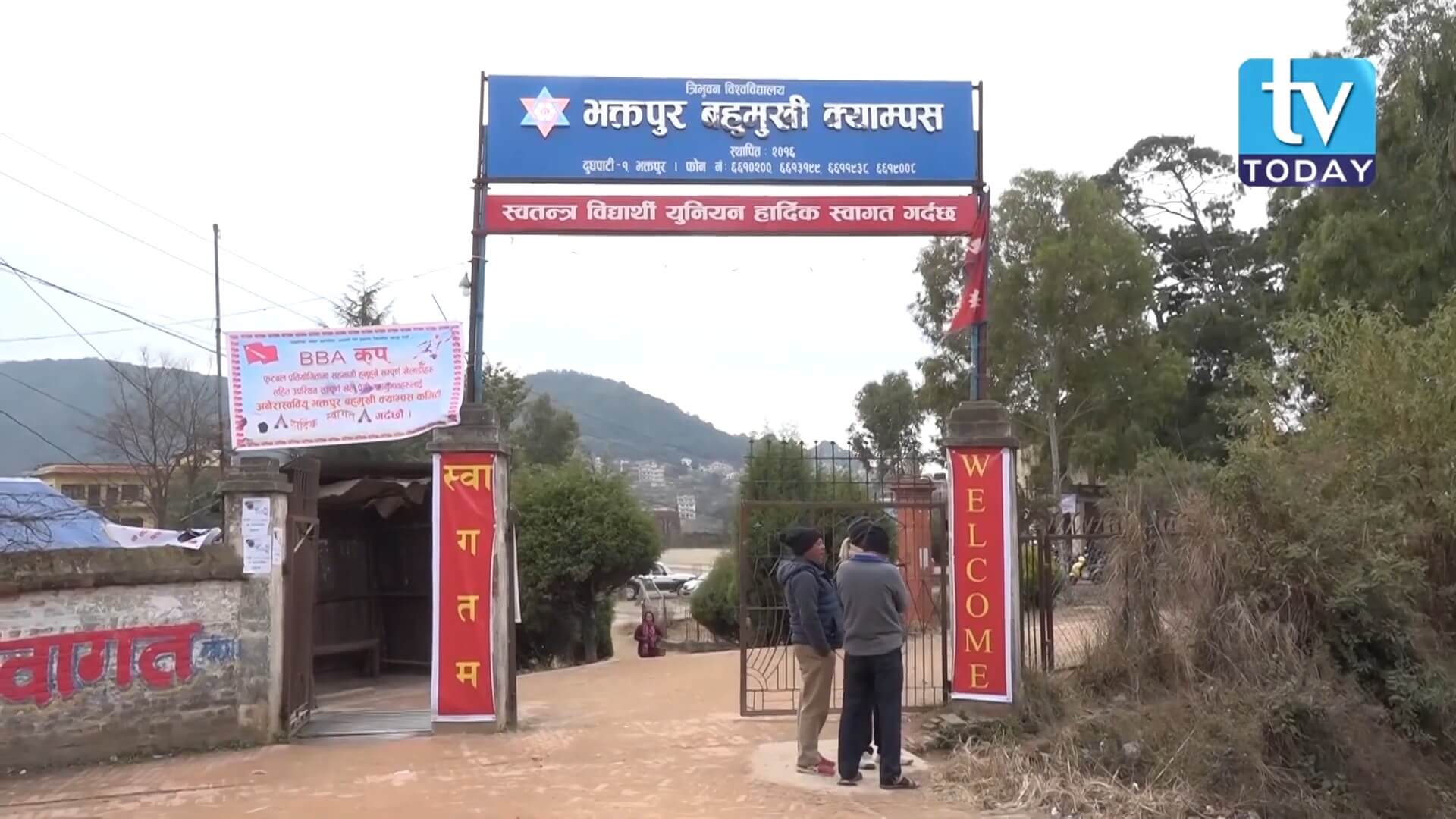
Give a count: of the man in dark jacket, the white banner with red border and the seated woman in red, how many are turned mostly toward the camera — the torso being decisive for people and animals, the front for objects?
2

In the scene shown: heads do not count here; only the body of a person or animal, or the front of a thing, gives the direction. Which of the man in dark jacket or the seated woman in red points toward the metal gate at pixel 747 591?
the seated woman in red

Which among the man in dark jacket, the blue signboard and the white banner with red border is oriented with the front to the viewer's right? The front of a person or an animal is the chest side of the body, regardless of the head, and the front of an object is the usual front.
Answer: the man in dark jacket

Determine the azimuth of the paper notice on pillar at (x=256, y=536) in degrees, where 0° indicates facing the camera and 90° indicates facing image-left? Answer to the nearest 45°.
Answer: approximately 0°

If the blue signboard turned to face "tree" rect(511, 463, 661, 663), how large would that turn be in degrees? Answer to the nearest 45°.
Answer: approximately 180°

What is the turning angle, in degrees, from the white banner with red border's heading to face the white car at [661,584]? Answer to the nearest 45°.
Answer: approximately 180°

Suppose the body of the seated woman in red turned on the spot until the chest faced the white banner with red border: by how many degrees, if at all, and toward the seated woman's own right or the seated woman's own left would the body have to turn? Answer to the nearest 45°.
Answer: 0° — they already face it

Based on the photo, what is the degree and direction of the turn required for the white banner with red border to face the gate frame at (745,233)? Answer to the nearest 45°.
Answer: approximately 90° to its left

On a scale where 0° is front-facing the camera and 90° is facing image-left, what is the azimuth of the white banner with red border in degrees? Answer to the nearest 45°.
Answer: approximately 0°

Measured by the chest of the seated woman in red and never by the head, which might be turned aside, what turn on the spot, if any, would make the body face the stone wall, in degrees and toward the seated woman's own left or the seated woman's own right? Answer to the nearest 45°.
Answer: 0° — they already face it
